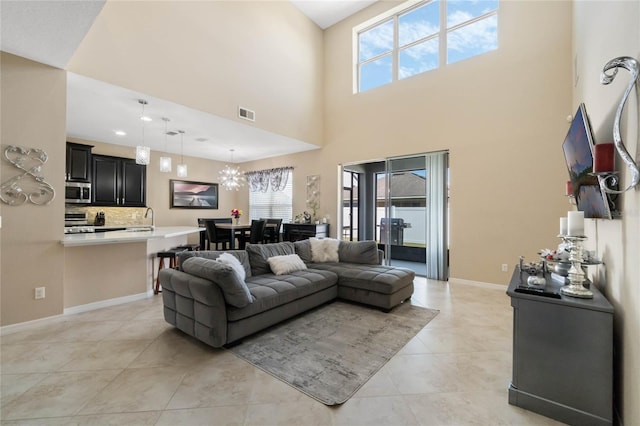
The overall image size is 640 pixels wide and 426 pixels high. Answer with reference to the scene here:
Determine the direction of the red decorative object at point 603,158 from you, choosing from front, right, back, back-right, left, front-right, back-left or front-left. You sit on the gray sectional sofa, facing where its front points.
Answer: front

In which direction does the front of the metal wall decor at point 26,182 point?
toward the camera

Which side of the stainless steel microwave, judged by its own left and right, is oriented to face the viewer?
front

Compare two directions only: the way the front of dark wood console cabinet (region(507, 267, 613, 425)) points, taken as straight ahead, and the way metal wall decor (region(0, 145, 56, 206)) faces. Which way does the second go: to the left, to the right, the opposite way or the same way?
the opposite way

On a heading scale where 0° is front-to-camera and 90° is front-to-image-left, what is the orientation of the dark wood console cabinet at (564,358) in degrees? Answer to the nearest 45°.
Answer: approximately 90°

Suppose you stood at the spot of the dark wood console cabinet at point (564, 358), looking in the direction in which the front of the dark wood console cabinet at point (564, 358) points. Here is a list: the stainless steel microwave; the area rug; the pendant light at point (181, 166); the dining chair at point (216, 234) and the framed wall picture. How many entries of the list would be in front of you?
5

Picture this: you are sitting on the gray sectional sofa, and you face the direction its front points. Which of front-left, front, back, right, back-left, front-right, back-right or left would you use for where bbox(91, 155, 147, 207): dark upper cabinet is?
back
